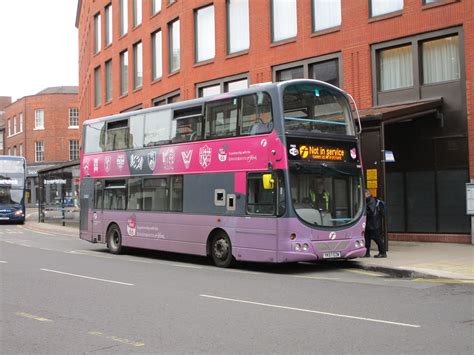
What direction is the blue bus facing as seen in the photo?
toward the camera

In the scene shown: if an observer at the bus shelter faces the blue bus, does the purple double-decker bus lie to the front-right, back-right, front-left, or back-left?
back-left

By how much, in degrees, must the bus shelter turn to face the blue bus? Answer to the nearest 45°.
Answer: approximately 45° to its right

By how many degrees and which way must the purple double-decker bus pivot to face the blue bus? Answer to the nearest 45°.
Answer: approximately 180°

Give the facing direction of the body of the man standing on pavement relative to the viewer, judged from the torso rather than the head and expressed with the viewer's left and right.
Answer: facing to the left of the viewer

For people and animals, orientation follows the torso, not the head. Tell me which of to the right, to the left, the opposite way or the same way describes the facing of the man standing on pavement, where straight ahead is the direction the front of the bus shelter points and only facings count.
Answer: to the right

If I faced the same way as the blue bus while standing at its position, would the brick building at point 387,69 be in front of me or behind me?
in front

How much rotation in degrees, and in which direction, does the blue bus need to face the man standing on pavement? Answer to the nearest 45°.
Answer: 0° — it already faces them

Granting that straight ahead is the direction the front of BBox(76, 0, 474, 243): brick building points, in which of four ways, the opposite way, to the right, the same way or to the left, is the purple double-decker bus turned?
to the left

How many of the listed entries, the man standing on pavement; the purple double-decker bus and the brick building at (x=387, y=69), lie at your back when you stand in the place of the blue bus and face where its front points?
0

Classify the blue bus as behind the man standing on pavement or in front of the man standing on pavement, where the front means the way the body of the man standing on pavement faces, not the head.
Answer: in front

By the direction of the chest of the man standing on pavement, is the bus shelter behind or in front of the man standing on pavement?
in front

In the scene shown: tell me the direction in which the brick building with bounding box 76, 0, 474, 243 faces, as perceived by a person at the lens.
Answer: facing the viewer and to the left of the viewer

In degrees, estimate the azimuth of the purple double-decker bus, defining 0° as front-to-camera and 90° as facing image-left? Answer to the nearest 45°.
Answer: approximately 315°

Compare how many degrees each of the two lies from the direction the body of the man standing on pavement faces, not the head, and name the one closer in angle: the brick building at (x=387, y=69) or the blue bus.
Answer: the blue bus

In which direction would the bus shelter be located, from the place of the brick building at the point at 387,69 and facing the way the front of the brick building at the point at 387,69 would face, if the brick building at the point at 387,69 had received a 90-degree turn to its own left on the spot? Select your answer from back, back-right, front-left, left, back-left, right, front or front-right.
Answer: back

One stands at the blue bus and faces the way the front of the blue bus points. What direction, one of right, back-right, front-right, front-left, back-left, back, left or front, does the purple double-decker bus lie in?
front
